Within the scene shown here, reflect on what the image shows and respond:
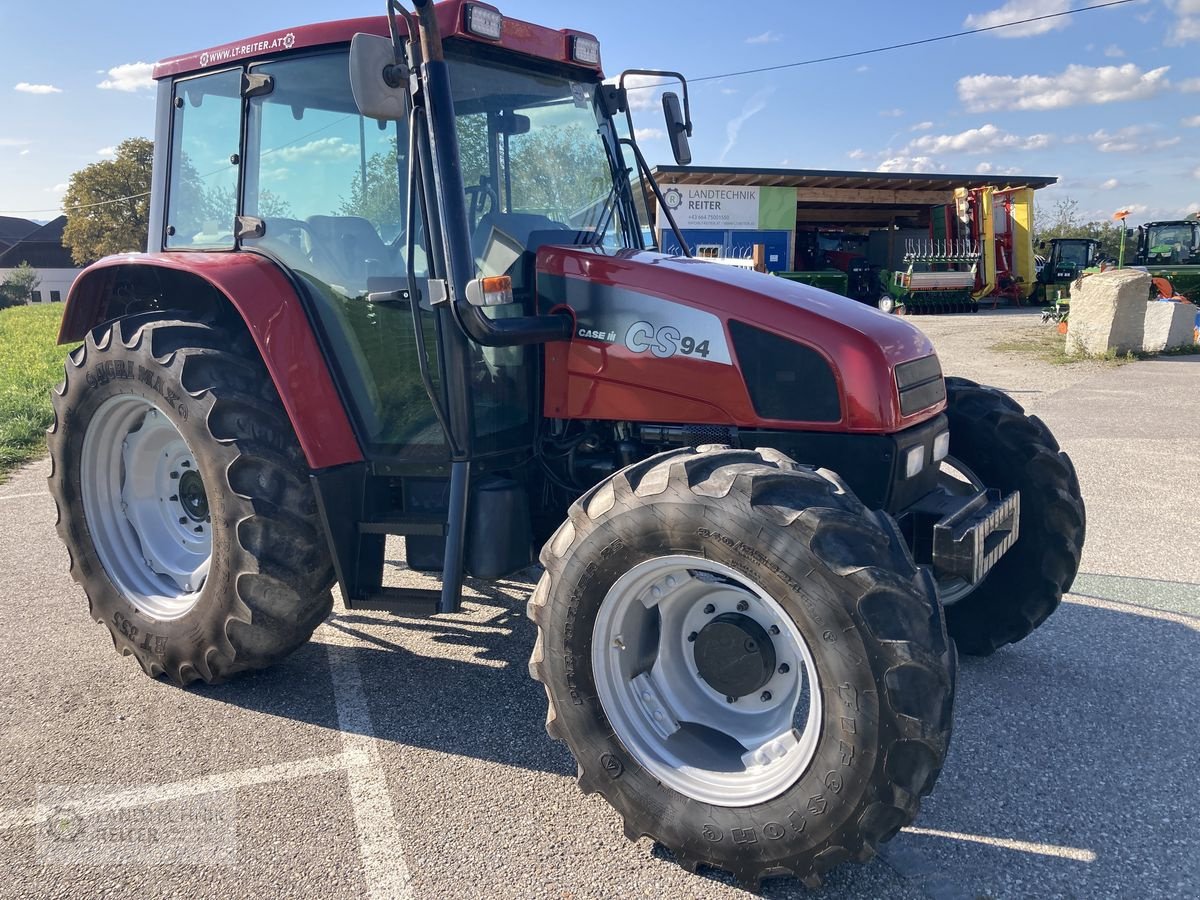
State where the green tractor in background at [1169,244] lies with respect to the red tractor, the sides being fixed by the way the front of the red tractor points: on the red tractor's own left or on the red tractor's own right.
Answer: on the red tractor's own left

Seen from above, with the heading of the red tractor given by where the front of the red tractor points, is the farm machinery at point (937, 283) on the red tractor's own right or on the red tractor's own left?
on the red tractor's own left

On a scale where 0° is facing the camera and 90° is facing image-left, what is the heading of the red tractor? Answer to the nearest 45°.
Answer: approximately 315°

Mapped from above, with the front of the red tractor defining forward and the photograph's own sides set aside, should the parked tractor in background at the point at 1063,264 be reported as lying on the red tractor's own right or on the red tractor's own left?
on the red tractor's own left
